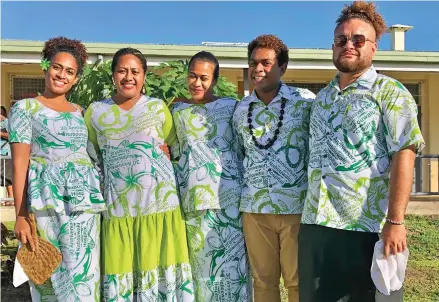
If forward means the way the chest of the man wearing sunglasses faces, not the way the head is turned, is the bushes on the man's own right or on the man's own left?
on the man's own right

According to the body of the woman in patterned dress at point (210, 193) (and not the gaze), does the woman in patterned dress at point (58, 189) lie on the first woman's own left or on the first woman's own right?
on the first woman's own right

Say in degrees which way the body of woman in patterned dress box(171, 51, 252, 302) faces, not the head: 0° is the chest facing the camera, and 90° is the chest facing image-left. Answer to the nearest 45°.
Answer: approximately 0°

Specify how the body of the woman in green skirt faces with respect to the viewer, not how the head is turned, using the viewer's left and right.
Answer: facing the viewer

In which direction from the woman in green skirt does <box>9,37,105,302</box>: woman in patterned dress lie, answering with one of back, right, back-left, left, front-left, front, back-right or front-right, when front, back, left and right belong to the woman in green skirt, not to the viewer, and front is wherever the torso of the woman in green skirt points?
right

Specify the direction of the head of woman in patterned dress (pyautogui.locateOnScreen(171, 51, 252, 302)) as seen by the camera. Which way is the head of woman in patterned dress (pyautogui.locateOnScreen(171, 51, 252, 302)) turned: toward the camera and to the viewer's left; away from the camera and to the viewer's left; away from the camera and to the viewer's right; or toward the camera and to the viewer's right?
toward the camera and to the viewer's left

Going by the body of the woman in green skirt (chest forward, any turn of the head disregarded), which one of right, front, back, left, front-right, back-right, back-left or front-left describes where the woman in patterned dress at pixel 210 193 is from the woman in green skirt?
left

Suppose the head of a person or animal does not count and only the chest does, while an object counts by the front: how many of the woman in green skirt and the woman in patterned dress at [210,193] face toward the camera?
2

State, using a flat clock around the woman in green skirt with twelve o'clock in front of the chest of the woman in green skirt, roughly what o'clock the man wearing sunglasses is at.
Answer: The man wearing sunglasses is roughly at 10 o'clock from the woman in green skirt.

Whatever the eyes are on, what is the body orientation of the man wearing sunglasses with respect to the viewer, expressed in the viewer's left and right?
facing the viewer and to the left of the viewer
